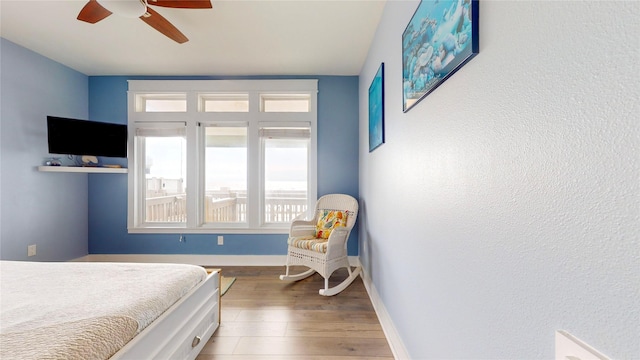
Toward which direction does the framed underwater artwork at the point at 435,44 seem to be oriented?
to the viewer's left

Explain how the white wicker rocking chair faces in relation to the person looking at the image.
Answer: facing the viewer and to the left of the viewer

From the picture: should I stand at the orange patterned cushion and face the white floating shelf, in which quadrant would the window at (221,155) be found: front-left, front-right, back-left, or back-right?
front-right

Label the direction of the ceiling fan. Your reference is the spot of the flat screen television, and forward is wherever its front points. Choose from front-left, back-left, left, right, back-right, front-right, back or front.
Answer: front-right

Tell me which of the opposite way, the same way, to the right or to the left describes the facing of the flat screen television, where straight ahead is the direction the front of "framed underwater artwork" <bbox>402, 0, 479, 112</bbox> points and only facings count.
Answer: the opposite way

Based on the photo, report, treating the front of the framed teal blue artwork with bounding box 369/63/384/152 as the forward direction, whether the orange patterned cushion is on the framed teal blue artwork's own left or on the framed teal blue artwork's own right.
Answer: on the framed teal blue artwork's own right

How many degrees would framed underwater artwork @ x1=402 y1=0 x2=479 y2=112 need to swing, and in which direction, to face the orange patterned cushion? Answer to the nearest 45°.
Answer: approximately 45° to its right

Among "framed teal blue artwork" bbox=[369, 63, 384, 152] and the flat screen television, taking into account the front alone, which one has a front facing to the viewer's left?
the framed teal blue artwork

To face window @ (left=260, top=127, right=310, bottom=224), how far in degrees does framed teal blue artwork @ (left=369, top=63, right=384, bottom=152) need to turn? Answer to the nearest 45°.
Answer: approximately 45° to its right

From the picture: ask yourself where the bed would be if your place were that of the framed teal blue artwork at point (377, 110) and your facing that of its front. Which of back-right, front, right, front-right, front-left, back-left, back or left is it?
front-left

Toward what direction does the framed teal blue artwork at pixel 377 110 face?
to the viewer's left

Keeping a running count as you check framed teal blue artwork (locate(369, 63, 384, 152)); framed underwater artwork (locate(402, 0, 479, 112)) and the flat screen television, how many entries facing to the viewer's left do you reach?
2

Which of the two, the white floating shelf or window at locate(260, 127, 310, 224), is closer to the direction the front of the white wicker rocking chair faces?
the white floating shelf

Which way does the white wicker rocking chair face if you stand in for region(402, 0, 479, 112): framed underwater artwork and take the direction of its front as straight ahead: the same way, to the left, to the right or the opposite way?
to the left

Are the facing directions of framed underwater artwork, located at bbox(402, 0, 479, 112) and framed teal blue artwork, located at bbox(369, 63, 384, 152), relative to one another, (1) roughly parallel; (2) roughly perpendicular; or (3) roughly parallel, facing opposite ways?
roughly parallel

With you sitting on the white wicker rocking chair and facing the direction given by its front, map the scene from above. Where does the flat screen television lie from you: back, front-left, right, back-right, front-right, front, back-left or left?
front-right

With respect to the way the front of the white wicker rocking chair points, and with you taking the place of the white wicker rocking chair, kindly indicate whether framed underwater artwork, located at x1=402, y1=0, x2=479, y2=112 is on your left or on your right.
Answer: on your left
